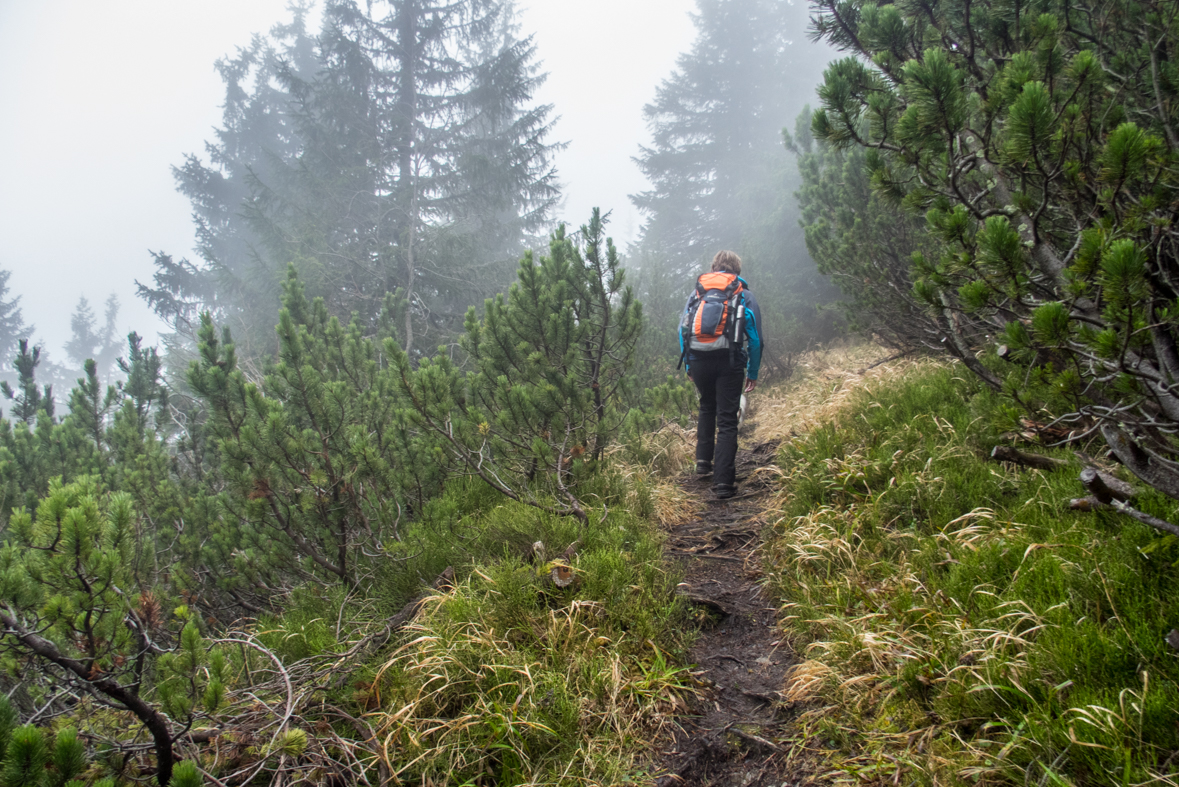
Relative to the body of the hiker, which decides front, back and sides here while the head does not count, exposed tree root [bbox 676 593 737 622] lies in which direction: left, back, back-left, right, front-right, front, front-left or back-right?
back

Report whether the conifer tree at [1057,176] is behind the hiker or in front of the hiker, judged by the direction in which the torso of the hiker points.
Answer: behind

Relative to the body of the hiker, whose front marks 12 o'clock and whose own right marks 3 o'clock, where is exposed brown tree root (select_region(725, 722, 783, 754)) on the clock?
The exposed brown tree root is roughly at 6 o'clock from the hiker.

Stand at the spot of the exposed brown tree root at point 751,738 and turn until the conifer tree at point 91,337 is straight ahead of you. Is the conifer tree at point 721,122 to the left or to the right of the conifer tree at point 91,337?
right

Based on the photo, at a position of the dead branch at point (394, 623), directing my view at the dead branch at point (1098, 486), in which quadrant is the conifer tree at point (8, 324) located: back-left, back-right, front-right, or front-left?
back-left

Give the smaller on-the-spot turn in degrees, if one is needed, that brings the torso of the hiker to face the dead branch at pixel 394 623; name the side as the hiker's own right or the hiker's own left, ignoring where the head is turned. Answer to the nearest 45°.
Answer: approximately 135° to the hiker's own left

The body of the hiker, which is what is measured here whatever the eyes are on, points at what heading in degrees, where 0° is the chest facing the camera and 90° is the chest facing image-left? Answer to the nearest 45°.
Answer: approximately 180°

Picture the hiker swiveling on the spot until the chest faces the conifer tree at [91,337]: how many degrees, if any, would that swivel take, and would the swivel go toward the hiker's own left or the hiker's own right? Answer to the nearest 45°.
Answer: approximately 45° to the hiker's own left

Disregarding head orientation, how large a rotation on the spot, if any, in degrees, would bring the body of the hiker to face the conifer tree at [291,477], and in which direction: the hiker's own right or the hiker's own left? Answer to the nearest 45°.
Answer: approximately 135° to the hiker's own left

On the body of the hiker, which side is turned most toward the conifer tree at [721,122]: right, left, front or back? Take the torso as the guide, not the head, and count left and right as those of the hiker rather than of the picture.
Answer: front

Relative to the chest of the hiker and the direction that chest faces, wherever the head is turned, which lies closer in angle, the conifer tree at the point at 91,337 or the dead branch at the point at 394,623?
the conifer tree
